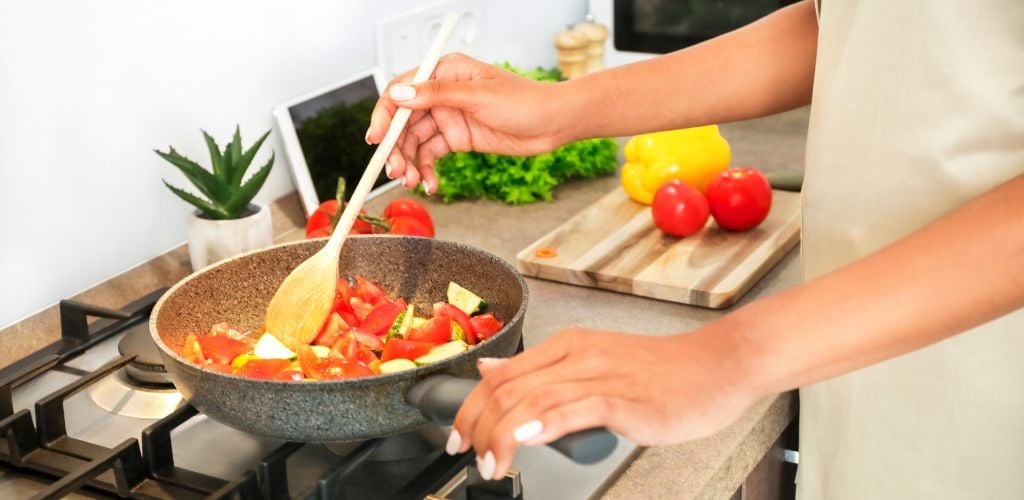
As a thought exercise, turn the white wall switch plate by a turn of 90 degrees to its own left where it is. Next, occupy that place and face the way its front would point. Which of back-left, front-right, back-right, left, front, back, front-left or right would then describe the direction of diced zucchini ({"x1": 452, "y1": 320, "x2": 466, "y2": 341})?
back-right

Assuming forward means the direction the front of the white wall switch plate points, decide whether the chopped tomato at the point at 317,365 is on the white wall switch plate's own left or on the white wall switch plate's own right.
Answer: on the white wall switch plate's own right

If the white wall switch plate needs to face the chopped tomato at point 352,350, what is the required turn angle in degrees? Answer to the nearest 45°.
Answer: approximately 45° to its right

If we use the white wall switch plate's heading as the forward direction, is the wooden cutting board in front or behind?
in front

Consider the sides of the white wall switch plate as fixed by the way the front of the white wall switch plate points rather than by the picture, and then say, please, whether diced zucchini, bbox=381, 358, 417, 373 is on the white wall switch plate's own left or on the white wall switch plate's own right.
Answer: on the white wall switch plate's own right

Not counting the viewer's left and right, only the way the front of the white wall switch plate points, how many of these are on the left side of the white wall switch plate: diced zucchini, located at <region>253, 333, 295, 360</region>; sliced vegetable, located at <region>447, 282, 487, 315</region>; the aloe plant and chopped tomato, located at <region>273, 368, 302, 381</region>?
0

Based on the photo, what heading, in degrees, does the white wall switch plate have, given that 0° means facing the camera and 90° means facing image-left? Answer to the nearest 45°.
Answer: approximately 315°

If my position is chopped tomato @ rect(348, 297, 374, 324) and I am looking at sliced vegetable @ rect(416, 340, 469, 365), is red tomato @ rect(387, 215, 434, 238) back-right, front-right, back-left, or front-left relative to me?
back-left

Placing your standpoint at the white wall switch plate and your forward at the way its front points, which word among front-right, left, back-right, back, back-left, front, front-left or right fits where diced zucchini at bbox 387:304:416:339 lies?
front-right

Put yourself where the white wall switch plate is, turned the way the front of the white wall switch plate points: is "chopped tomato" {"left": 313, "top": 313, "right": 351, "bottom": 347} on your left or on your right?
on your right

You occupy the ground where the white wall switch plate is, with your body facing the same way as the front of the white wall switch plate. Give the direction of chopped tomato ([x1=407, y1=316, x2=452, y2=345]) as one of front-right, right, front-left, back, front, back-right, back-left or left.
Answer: front-right

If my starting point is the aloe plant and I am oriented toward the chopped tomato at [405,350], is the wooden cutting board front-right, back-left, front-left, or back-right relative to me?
front-left

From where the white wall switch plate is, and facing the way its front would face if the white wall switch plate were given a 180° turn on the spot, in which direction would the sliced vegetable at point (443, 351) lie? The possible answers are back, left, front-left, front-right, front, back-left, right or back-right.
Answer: back-left
